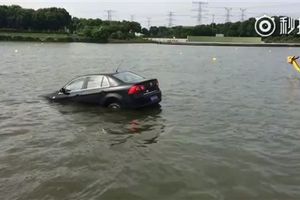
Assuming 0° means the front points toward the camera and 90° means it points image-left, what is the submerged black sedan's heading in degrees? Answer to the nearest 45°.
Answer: approximately 135°
